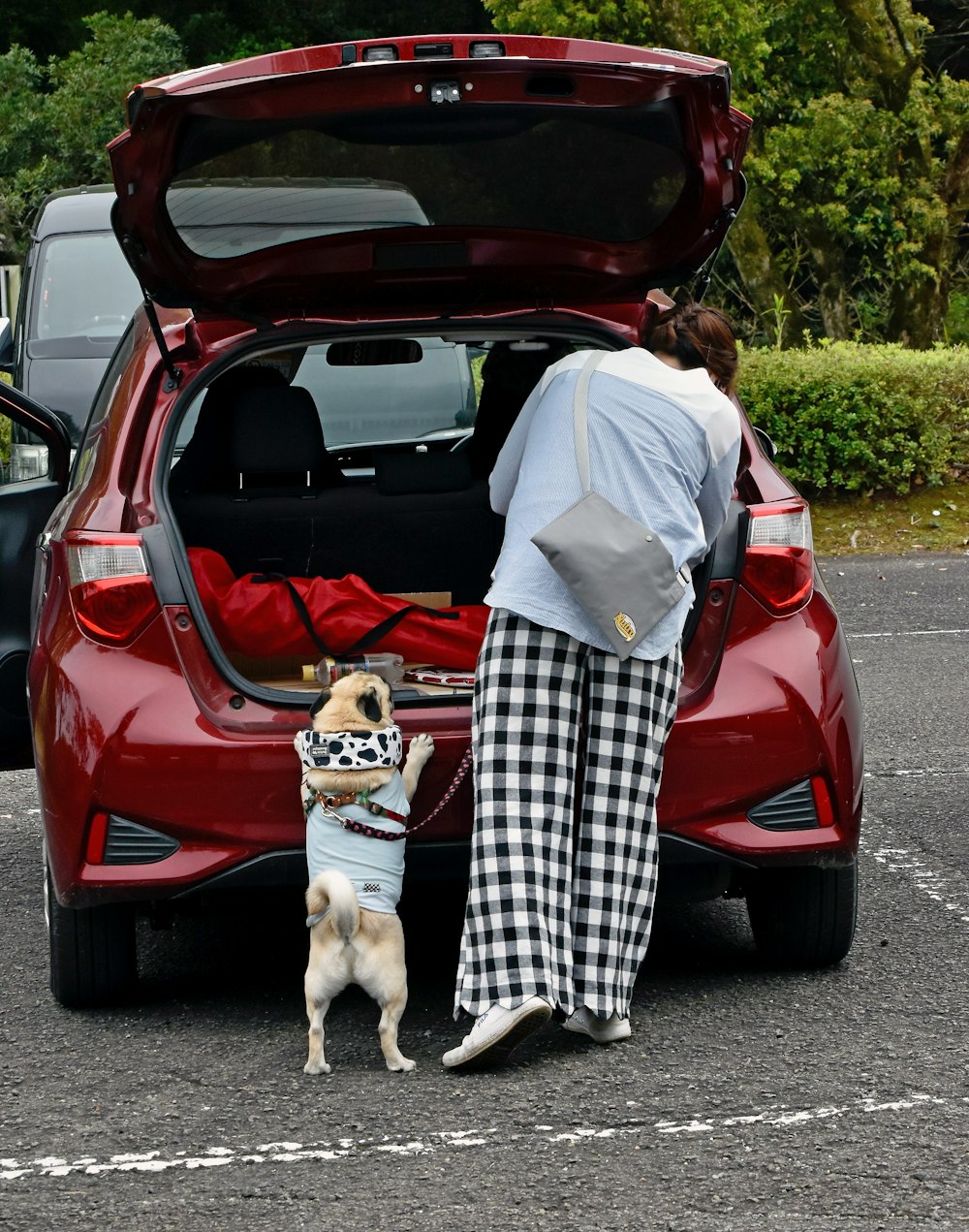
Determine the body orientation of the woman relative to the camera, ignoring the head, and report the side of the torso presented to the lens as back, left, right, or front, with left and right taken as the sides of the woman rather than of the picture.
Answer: back

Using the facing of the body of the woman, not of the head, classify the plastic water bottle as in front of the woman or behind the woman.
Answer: in front

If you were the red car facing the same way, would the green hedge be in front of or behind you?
in front

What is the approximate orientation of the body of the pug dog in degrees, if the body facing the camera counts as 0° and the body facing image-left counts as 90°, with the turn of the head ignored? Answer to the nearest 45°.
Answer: approximately 180°

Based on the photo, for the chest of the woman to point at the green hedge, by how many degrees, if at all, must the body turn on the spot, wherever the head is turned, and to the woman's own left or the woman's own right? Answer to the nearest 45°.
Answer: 0° — they already face it

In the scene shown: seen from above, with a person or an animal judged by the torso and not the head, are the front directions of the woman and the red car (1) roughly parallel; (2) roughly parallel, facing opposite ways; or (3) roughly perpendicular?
roughly parallel

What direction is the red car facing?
away from the camera

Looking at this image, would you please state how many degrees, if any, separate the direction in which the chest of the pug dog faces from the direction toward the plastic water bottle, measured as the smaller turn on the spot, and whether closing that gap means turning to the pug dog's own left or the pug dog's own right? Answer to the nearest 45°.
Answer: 0° — it already faces it

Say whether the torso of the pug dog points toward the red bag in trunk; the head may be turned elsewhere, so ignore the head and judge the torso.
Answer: yes

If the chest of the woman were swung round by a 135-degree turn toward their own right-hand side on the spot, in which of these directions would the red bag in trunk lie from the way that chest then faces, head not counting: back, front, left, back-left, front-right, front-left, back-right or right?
back

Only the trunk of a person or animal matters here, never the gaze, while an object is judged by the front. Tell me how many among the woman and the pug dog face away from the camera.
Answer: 2
